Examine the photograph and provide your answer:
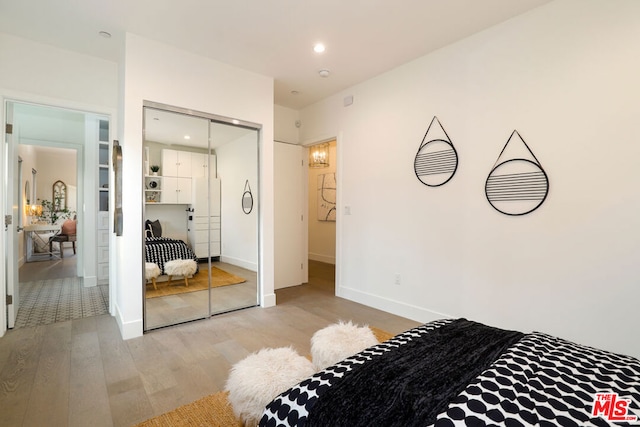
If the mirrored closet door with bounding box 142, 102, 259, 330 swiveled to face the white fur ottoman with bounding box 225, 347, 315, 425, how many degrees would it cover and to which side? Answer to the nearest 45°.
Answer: approximately 45° to its right

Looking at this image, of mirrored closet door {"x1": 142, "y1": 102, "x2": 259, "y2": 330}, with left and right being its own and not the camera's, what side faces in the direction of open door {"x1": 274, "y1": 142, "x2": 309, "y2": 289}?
left

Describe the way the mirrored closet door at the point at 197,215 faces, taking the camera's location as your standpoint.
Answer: facing the viewer and to the right of the viewer

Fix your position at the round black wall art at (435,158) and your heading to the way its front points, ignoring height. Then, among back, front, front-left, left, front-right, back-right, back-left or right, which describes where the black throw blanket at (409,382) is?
front-left

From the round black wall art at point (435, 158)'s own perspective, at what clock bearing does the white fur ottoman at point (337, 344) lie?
The white fur ottoman is roughly at 11 o'clock from the round black wall art.

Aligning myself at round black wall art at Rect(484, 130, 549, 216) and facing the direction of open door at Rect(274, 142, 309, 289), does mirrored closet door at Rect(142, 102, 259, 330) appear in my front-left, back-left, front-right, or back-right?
front-left

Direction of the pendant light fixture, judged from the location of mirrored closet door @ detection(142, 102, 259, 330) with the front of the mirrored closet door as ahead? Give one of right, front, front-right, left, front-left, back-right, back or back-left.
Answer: left

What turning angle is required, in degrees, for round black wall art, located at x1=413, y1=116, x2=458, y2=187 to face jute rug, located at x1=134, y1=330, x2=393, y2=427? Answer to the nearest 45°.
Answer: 0° — it already faces it

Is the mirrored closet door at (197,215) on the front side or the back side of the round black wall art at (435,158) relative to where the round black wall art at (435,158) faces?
on the front side

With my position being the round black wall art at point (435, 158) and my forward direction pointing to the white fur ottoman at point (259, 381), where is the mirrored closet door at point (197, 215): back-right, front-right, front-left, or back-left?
front-right

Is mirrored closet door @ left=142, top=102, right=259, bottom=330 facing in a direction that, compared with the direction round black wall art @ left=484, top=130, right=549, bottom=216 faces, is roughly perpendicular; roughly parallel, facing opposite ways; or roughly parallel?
roughly perpendicular

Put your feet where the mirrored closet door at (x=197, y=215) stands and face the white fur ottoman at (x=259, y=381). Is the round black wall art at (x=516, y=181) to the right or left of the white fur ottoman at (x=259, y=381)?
left

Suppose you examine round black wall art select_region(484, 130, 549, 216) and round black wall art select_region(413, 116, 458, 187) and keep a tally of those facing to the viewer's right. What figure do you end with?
0
